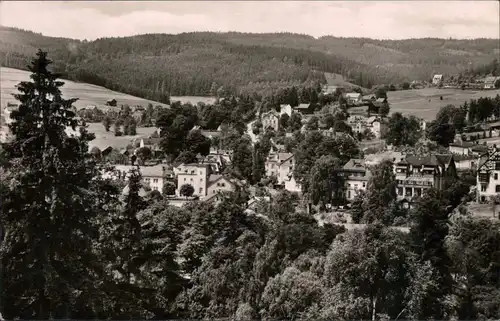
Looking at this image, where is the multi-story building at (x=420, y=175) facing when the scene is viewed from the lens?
facing the viewer and to the left of the viewer

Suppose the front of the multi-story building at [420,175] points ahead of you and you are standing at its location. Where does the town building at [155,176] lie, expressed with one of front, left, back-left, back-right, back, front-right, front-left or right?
front-right

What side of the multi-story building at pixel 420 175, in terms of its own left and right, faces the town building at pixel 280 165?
right

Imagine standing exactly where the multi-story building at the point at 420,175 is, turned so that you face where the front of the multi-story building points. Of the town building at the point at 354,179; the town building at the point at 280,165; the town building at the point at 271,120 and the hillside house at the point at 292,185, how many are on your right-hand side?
4

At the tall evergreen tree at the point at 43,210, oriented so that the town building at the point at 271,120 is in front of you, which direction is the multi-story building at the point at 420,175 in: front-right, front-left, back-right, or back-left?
front-right

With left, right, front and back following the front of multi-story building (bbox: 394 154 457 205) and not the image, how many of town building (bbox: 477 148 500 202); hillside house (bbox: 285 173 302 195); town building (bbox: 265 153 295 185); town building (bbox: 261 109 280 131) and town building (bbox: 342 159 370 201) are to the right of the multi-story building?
4

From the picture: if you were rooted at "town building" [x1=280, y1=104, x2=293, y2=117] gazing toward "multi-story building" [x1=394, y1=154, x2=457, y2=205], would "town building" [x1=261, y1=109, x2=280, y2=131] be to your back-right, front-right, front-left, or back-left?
front-right

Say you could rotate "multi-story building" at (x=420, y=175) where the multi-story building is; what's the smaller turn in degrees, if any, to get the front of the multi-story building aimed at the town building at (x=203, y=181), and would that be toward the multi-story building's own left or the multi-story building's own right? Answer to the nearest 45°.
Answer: approximately 45° to the multi-story building's own right

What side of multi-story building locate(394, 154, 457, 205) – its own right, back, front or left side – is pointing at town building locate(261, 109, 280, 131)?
right

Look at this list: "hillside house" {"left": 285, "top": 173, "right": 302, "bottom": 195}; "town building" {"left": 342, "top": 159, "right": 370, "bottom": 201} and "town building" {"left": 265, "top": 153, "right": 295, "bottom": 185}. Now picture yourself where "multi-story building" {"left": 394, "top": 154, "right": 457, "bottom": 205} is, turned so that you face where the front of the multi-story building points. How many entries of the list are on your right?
3

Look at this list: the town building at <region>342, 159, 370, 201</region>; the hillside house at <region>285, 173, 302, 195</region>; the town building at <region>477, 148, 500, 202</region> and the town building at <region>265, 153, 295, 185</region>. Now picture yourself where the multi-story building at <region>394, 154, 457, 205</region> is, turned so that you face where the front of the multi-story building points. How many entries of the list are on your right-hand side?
3
